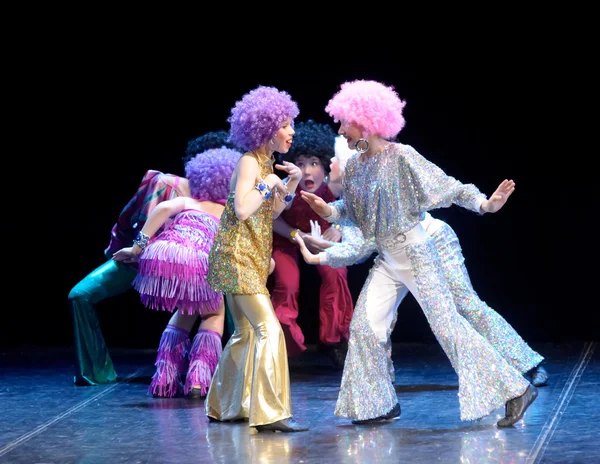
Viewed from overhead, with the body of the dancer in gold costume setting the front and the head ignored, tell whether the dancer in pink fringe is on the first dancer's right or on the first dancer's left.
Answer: on the first dancer's left

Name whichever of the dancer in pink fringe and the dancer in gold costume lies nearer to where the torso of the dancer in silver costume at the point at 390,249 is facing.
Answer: the dancer in gold costume

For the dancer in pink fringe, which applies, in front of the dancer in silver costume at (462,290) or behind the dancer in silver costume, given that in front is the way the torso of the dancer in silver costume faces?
in front

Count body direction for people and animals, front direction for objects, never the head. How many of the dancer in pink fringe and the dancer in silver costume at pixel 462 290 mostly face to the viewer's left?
1

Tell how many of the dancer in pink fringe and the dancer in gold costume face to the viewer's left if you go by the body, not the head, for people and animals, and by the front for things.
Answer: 0

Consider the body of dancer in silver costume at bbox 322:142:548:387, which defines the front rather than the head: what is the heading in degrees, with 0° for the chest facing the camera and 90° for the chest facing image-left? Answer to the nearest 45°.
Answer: approximately 90°

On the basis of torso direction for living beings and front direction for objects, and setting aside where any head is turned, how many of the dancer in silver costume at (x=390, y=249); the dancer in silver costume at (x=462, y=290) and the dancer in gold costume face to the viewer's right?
1

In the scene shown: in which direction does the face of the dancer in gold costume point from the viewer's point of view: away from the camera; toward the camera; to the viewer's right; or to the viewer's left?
to the viewer's right

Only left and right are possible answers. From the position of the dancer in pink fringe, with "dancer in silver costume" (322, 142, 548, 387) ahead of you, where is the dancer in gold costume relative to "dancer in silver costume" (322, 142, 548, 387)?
right

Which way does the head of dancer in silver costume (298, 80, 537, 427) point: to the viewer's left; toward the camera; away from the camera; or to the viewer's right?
to the viewer's left

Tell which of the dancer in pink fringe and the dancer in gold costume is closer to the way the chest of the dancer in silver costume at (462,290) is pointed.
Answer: the dancer in pink fringe

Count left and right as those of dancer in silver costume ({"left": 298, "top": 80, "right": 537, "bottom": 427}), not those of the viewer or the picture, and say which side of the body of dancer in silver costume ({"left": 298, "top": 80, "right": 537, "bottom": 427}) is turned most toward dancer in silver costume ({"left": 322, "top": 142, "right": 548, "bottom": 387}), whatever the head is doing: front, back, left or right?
back

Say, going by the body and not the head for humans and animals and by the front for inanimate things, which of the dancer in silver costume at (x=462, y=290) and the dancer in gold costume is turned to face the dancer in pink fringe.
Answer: the dancer in silver costume

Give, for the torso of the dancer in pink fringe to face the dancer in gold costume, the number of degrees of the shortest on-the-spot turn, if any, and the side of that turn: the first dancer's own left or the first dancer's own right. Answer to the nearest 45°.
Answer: approximately 135° to the first dancer's own right

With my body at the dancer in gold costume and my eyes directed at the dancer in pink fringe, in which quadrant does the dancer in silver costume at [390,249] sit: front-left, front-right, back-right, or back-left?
back-right

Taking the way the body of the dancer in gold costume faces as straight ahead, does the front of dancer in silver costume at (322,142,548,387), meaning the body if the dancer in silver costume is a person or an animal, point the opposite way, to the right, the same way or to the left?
the opposite way

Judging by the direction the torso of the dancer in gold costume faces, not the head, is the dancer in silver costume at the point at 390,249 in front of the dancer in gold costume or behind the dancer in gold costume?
in front
